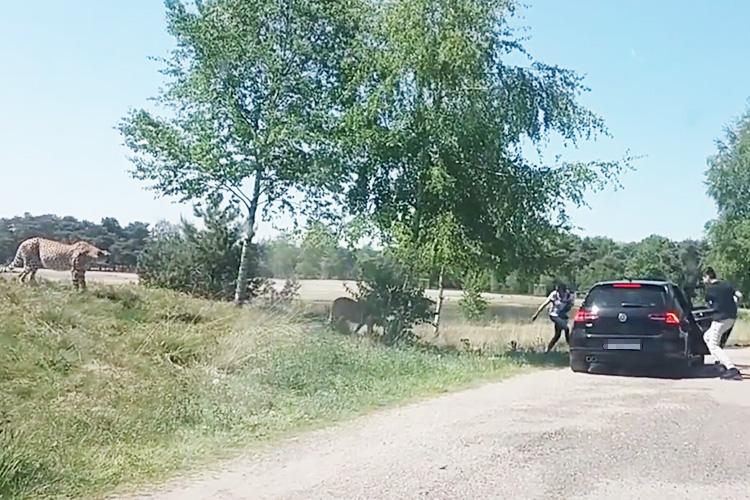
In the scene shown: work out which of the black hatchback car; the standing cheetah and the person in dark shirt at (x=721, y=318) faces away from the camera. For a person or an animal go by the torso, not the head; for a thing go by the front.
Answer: the black hatchback car

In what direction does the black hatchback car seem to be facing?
away from the camera

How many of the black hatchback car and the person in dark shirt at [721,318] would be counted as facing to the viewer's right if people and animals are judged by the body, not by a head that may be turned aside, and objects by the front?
0

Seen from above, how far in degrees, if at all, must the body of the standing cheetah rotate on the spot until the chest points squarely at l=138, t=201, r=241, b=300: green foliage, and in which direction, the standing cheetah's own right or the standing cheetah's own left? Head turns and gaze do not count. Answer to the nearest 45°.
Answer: approximately 45° to the standing cheetah's own left

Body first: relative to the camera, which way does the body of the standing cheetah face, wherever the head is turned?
to the viewer's right

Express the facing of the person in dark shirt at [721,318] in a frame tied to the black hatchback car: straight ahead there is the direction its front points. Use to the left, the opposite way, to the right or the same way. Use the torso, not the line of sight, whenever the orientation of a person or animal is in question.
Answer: to the left

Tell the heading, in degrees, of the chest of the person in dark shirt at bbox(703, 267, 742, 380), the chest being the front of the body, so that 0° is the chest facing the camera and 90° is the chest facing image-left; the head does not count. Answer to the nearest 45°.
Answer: approximately 90°

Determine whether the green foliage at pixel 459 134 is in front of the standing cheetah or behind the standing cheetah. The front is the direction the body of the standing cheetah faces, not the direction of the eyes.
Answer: in front

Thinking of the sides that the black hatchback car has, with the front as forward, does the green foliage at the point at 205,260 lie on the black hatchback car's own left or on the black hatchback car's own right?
on the black hatchback car's own left
